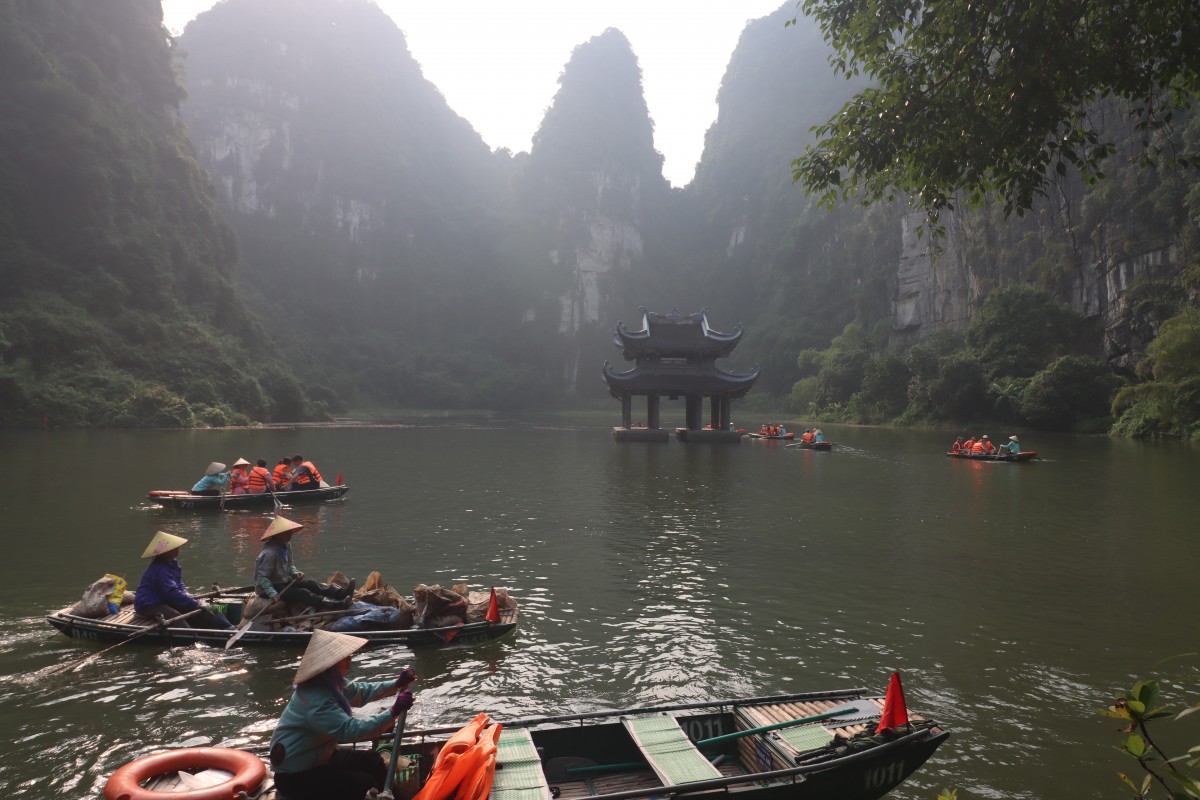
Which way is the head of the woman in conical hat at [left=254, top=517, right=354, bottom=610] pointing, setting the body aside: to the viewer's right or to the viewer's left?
to the viewer's right

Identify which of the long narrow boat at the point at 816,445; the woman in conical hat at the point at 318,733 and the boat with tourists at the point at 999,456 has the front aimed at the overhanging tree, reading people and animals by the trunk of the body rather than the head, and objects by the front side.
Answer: the woman in conical hat

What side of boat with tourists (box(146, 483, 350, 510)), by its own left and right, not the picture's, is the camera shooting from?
right

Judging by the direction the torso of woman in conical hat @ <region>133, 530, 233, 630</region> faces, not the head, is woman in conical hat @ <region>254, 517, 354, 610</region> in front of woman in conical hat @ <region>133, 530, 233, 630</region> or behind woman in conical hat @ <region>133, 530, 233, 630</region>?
in front

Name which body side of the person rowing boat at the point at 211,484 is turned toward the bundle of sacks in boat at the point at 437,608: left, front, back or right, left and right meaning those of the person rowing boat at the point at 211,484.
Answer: right

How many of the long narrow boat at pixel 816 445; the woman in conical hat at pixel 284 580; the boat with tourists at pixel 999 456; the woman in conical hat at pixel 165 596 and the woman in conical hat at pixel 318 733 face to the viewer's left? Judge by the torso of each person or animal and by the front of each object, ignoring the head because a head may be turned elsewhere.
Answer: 2

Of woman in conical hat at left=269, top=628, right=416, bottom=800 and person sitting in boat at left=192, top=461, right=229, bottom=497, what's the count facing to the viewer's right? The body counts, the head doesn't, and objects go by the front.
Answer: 2

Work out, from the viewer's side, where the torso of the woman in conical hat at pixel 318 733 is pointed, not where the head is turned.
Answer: to the viewer's right

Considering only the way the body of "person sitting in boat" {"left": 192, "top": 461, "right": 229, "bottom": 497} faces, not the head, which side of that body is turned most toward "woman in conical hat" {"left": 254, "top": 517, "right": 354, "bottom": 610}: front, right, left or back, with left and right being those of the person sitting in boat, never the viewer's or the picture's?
right

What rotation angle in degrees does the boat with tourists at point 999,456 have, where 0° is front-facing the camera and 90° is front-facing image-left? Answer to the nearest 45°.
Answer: approximately 90°

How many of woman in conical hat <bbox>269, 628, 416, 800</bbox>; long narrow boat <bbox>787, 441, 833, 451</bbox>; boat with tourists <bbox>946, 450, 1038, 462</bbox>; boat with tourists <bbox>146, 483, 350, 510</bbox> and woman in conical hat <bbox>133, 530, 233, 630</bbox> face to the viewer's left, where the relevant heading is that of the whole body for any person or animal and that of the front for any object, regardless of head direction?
2

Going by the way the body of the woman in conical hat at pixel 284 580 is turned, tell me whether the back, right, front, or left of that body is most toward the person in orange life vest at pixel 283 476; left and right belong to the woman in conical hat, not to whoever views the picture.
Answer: left

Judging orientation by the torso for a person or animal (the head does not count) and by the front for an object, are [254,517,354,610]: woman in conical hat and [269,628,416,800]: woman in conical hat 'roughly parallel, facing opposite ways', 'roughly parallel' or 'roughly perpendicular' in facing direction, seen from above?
roughly parallel

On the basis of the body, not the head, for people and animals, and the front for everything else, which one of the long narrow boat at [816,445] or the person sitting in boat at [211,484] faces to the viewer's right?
the person sitting in boat

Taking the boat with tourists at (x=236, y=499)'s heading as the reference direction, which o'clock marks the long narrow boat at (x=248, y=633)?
The long narrow boat is roughly at 3 o'clock from the boat with tourists.

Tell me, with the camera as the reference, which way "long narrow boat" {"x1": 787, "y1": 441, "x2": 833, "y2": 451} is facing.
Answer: facing to the left of the viewer

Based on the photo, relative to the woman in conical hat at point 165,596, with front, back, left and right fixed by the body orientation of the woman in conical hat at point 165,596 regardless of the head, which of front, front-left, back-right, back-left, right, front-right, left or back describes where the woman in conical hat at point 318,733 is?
right

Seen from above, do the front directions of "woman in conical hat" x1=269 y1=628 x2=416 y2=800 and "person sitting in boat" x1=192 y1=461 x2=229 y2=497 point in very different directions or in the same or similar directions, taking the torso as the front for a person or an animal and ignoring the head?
same or similar directions

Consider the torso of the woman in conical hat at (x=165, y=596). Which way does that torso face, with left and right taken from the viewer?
facing to the right of the viewer
